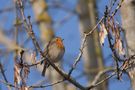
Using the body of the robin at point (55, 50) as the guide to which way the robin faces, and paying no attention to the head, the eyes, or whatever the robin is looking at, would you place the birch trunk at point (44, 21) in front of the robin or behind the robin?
behind

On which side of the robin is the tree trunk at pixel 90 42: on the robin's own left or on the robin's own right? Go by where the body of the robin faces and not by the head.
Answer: on the robin's own left
